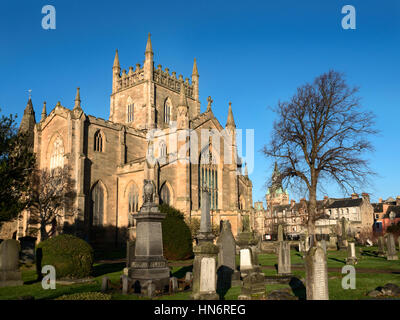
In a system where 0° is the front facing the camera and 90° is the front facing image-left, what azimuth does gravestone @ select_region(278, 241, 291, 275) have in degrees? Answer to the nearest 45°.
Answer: approximately 0°

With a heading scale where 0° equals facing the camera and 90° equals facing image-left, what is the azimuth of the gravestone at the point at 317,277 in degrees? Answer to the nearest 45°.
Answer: approximately 315°

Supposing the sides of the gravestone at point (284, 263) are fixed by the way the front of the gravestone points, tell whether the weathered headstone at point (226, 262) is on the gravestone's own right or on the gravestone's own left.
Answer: on the gravestone's own right
